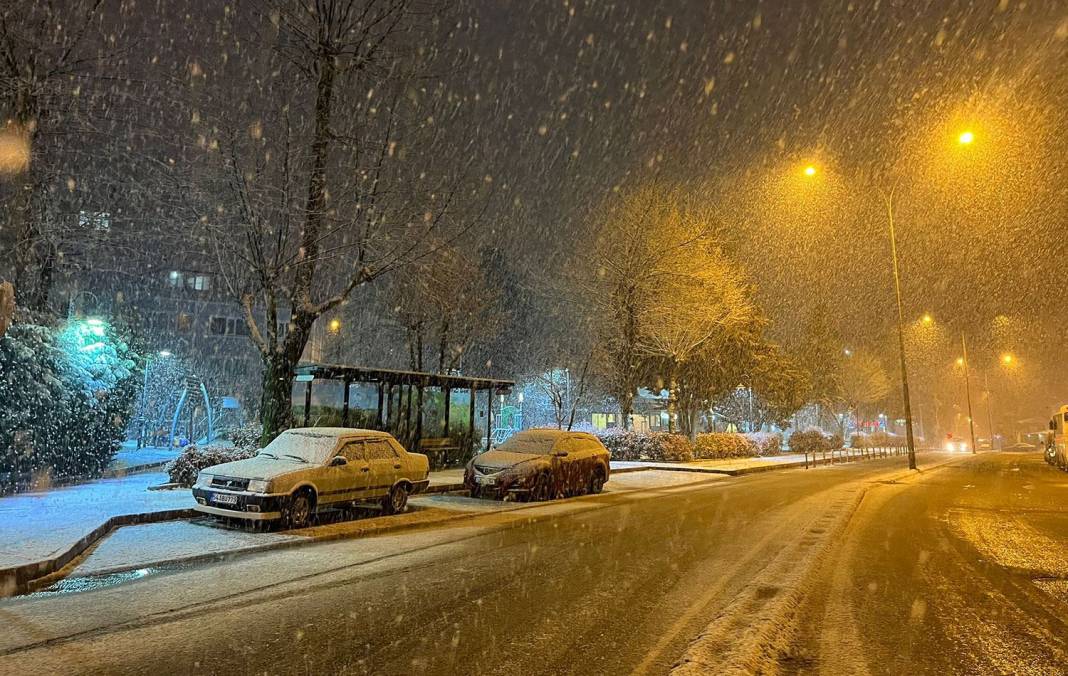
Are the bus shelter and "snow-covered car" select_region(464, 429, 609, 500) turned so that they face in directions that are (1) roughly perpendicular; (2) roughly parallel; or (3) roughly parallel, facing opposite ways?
roughly perpendicular

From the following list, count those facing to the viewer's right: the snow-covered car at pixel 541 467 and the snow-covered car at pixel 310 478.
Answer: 0

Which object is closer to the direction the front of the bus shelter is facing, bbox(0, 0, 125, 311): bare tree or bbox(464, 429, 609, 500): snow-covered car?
the snow-covered car

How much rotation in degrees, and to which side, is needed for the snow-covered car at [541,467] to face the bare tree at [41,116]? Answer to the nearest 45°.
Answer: approximately 45° to its right

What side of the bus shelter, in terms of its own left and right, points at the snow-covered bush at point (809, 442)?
left

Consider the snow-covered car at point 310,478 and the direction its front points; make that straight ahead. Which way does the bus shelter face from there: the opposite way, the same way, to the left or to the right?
to the left

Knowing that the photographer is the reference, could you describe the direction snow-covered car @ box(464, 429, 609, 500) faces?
facing the viewer and to the left of the viewer

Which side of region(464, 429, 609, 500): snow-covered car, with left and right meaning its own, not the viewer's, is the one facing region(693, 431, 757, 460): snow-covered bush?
back

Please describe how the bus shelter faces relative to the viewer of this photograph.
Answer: facing the viewer and to the right of the viewer

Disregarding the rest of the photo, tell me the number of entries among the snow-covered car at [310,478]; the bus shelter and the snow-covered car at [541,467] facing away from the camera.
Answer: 0

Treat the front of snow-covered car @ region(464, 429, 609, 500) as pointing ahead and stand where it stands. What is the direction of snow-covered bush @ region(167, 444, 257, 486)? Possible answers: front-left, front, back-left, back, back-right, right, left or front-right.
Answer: front-right

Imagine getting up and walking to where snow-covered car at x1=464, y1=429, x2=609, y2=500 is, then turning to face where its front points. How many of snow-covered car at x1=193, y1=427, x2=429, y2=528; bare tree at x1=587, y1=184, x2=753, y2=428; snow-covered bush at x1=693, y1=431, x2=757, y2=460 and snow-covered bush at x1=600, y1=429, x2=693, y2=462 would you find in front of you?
1

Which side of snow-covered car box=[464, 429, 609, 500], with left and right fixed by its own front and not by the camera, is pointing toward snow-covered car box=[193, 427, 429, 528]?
front

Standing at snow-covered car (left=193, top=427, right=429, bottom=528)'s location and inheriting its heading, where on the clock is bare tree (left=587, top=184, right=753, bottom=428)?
The bare tree is roughly at 6 o'clock from the snow-covered car.

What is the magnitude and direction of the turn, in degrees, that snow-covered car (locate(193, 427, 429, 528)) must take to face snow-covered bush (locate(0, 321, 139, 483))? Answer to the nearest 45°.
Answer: approximately 90° to its right
